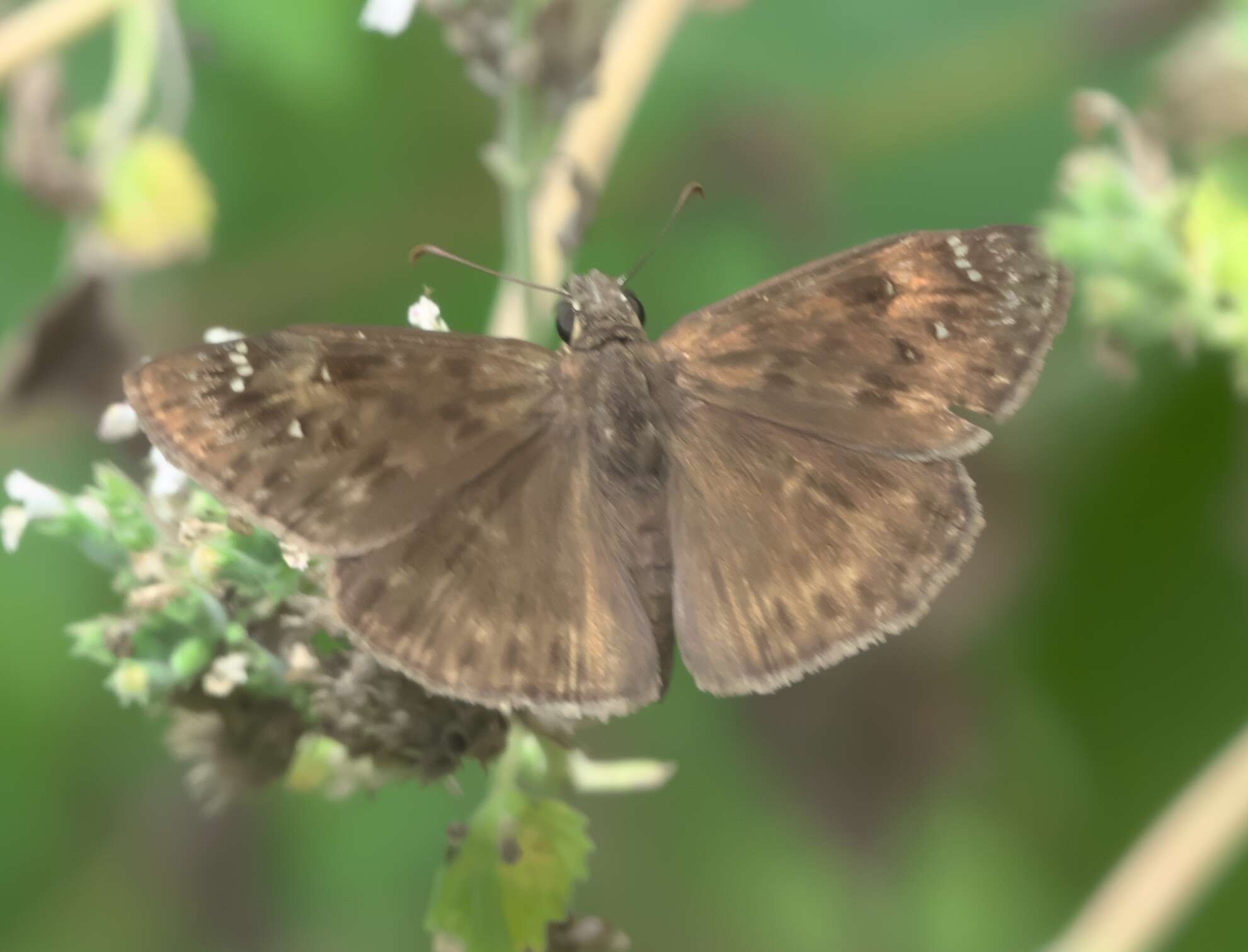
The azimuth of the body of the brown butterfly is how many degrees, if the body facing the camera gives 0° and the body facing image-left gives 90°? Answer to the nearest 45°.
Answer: approximately 180°
